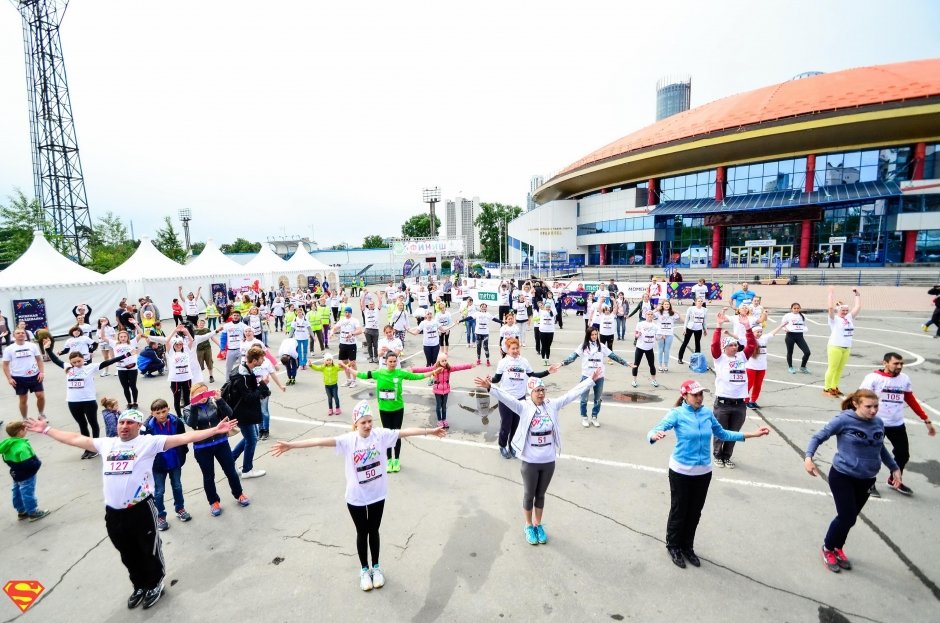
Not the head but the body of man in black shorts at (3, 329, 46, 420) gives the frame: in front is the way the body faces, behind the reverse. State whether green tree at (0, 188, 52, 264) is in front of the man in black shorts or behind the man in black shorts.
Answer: behind

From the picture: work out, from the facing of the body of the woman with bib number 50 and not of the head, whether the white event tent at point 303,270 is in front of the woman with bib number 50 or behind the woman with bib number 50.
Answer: behind

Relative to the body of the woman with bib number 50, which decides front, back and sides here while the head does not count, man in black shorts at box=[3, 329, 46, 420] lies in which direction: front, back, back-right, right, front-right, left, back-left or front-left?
back-right

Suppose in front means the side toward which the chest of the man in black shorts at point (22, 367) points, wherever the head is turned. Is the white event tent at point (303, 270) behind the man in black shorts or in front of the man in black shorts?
behind

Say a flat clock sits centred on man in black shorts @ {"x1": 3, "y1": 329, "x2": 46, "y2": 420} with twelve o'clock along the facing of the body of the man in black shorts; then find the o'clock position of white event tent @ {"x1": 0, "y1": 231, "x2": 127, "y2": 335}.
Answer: The white event tent is roughly at 6 o'clock from the man in black shorts.

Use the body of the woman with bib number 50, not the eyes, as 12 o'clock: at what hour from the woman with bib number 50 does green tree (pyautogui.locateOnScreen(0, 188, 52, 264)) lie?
The green tree is roughly at 5 o'clock from the woman with bib number 50.

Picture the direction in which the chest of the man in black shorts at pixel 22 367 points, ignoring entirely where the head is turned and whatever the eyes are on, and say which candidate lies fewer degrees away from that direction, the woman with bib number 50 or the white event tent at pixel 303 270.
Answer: the woman with bib number 50

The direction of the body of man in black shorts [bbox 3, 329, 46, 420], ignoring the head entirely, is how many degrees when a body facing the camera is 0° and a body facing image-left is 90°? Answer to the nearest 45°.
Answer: approximately 0°

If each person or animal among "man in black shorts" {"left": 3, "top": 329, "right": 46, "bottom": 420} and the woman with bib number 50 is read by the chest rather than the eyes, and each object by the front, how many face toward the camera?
2

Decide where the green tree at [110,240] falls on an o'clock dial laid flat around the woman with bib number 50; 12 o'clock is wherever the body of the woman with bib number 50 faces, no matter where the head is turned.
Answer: The green tree is roughly at 5 o'clock from the woman with bib number 50.

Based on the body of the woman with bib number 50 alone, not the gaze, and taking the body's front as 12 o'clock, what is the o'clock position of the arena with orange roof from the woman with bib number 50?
The arena with orange roof is roughly at 8 o'clock from the woman with bib number 50.

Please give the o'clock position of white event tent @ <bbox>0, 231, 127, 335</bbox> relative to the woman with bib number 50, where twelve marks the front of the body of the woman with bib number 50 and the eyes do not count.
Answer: The white event tent is roughly at 5 o'clock from the woman with bib number 50.

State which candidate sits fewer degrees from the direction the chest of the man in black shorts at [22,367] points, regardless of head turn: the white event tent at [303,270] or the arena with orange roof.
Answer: the arena with orange roof
